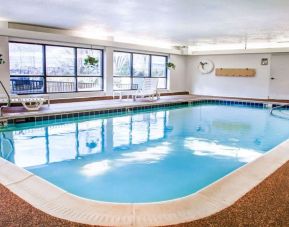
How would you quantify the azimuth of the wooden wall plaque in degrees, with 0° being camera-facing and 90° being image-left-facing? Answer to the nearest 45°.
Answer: approximately 0°

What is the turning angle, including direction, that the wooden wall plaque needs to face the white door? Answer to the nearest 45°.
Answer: approximately 90° to its left

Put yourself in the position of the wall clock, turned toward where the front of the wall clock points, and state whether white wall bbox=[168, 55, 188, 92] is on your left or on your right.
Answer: on your right

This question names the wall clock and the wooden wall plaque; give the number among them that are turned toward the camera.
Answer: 2

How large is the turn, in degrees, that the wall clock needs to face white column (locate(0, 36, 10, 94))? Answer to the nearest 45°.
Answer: approximately 45° to its right

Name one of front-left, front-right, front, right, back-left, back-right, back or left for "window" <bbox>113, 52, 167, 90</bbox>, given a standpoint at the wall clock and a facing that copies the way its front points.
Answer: front-right

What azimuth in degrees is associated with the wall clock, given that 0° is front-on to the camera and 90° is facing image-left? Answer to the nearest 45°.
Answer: approximately 0°

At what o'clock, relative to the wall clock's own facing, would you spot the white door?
The white door is roughly at 10 o'clock from the wall clock.

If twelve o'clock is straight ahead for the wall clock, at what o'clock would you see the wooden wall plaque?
The wooden wall plaque is roughly at 10 o'clock from the wall clock.

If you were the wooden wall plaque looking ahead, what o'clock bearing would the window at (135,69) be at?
The window is roughly at 2 o'clock from the wooden wall plaque.
